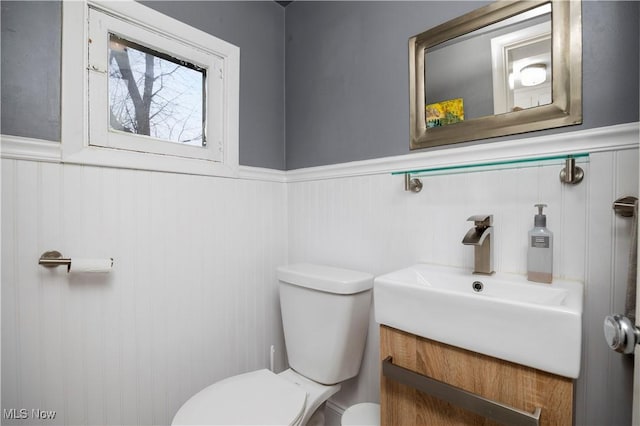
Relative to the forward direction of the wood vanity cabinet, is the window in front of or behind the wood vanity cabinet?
in front

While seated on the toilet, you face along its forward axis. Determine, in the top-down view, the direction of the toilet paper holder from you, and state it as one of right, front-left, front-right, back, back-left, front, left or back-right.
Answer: front-right

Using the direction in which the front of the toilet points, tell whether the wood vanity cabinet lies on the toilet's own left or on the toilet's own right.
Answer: on the toilet's own left

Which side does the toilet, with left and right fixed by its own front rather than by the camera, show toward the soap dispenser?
left

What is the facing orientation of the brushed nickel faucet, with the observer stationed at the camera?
facing the viewer and to the left of the viewer

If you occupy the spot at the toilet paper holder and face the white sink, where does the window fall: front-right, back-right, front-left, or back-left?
front-left

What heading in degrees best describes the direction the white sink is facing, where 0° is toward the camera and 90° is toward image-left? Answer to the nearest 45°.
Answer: approximately 45°
